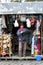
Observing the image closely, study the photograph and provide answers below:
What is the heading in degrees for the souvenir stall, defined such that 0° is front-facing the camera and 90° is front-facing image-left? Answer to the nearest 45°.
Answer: approximately 0°

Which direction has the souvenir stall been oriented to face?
toward the camera
